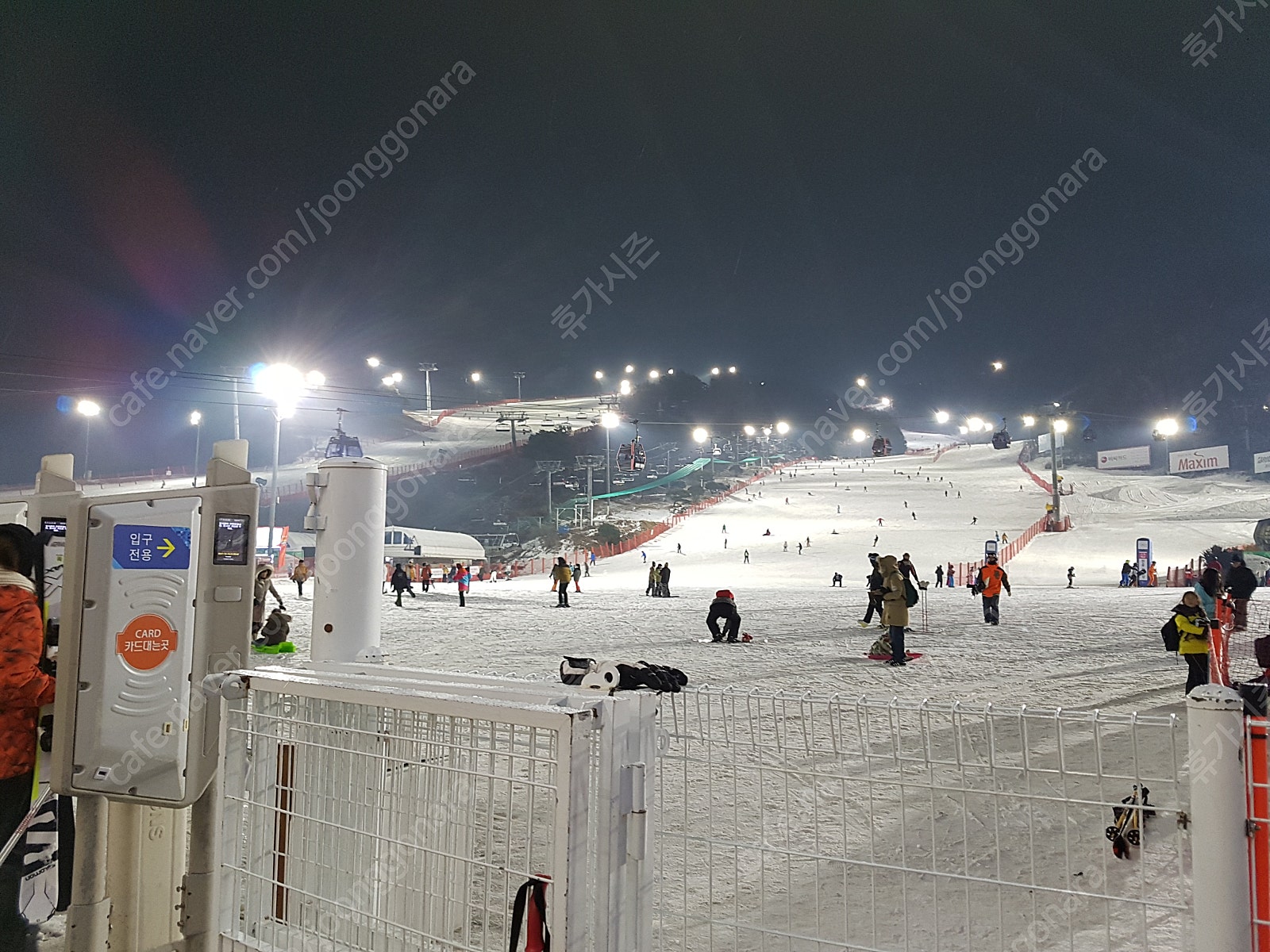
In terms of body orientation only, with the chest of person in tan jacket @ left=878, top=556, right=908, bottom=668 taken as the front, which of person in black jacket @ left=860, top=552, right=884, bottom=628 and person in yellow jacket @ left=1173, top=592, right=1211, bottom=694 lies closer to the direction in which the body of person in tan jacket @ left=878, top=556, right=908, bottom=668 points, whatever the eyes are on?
the person in black jacket

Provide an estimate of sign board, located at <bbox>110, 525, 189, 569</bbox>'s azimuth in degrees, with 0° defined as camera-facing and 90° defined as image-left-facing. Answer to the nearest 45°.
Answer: approximately 0°

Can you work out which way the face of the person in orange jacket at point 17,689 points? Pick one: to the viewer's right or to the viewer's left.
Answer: to the viewer's right

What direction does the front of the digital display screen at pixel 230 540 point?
toward the camera
